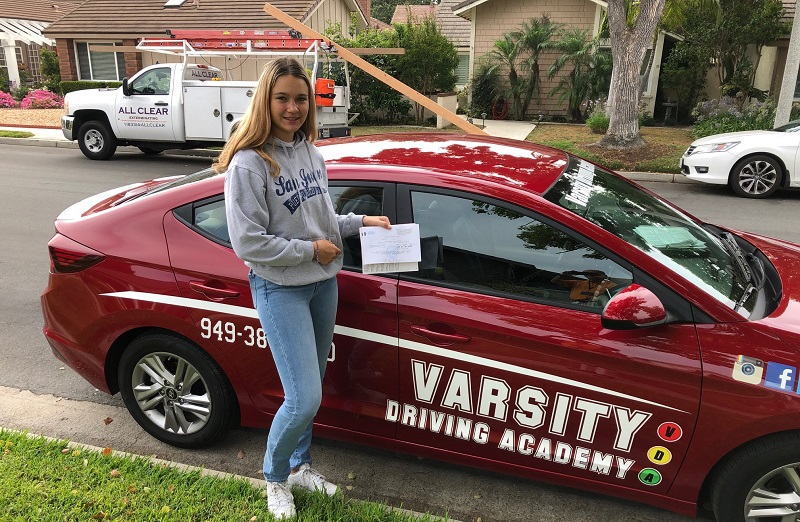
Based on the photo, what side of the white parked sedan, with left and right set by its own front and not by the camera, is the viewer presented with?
left

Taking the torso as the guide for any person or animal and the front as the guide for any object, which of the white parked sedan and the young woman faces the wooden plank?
the white parked sedan

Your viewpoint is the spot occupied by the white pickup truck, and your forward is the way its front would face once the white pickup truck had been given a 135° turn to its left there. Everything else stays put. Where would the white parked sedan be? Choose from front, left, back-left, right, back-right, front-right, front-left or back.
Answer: front

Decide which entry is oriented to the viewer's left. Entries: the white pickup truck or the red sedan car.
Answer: the white pickup truck

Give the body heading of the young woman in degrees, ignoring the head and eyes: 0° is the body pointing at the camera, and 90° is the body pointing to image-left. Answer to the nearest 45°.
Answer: approximately 315°

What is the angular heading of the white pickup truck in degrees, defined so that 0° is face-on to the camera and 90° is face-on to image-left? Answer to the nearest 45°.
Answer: approximately 90°

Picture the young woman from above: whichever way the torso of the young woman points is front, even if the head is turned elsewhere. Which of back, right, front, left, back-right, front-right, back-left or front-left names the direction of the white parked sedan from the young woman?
left

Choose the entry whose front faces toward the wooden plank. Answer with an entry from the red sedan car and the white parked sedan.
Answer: the white parked sedan

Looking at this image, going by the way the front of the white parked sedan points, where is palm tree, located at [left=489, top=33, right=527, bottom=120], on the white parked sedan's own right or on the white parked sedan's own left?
on the white parked sedan's own right

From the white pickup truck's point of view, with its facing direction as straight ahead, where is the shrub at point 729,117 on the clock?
The shrub is roughly at 6 o'clock from the white pickup truck.

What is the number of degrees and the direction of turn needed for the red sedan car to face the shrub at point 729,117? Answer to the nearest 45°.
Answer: approximately 45° to its left

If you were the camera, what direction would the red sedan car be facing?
facing to the right of the viewer

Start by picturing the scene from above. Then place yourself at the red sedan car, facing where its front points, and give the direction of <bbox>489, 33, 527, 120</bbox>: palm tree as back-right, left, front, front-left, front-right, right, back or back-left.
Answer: left

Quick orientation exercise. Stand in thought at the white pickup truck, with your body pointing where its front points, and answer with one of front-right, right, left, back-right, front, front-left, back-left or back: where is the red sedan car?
left

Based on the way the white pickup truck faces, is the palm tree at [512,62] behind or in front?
behind
